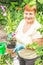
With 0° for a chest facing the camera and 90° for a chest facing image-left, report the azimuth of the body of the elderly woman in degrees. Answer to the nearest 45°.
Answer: approximately 45°
